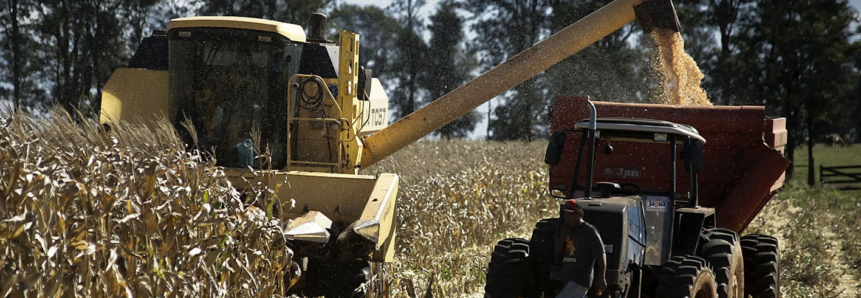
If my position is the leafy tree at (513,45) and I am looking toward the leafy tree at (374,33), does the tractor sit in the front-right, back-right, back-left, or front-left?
back-left

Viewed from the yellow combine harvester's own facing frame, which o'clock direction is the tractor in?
The tractor is roughly at 10 o'clock from the yellow combine harvester.

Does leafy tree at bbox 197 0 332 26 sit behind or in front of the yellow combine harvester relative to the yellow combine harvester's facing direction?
behind

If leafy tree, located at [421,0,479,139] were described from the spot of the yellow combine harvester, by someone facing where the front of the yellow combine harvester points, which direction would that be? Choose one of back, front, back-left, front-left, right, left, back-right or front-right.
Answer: back

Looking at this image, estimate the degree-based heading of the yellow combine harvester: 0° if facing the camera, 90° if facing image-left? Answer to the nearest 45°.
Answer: approximately 0°

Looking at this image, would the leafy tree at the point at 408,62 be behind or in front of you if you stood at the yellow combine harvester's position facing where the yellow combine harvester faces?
behind

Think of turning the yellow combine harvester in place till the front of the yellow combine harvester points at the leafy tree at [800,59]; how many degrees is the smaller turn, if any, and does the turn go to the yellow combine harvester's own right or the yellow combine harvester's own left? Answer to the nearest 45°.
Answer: approximately 135° to the yellow combine harvester's own left

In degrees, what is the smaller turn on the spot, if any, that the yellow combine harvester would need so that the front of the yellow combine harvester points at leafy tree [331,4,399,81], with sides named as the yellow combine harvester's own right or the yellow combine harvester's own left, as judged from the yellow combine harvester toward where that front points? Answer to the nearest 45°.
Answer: approximately 180°

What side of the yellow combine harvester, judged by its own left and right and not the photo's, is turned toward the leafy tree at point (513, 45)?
back
